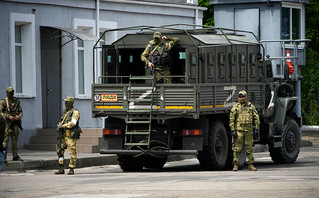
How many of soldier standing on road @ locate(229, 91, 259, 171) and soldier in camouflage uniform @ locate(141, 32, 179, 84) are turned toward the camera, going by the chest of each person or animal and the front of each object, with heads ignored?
2

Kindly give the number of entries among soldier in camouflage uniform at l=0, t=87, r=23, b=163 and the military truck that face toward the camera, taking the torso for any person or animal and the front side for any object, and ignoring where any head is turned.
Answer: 1

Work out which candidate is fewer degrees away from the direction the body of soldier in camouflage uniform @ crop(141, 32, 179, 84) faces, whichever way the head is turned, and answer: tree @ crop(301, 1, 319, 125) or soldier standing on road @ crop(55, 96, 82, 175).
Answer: the soldier standing on road

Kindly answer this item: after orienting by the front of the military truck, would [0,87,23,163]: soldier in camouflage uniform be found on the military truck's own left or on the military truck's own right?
on the military truck's own left

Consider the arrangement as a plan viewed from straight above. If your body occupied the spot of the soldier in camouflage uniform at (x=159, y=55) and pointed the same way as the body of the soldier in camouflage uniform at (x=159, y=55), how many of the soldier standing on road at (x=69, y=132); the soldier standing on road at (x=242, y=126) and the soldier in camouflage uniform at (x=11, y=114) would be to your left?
1

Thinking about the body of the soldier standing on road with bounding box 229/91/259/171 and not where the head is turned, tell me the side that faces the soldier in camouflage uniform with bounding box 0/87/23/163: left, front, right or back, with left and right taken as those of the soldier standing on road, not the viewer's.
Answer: right

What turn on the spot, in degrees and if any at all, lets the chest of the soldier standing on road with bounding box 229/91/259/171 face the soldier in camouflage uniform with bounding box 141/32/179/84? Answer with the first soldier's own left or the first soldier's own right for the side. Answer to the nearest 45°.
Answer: approximately 90° to the first soldier's own right
